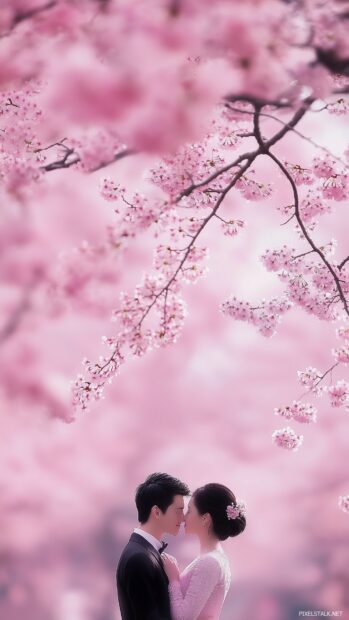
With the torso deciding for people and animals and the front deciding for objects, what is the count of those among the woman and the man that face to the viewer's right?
1

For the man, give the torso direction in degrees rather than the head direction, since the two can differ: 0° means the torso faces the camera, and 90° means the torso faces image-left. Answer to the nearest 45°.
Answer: approximately 270°

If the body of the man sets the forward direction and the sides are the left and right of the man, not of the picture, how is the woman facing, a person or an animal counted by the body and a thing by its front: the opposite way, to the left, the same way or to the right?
the opposite way

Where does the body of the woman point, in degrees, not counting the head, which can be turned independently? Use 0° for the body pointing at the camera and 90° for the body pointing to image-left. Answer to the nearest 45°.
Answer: approximately 90°
